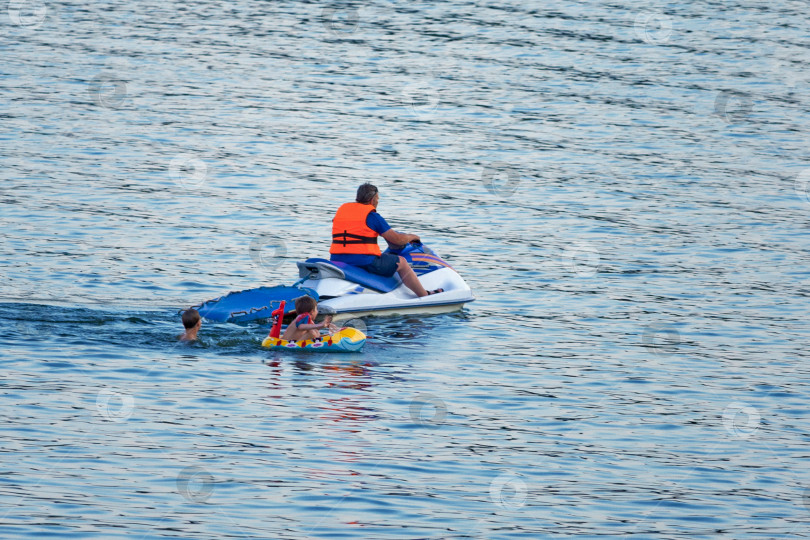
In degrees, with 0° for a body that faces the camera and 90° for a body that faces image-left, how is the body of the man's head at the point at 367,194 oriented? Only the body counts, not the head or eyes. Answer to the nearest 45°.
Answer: approximately 225°

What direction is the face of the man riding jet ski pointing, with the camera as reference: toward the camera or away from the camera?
away from the camera

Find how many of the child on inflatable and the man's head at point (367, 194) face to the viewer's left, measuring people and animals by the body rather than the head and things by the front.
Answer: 0

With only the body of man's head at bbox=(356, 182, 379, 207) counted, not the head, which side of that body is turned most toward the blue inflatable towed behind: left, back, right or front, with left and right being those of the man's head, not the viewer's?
back

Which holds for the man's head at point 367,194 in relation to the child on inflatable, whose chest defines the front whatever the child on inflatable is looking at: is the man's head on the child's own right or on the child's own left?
on the child's own left

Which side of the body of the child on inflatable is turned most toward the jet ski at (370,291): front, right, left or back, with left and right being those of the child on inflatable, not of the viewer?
left
